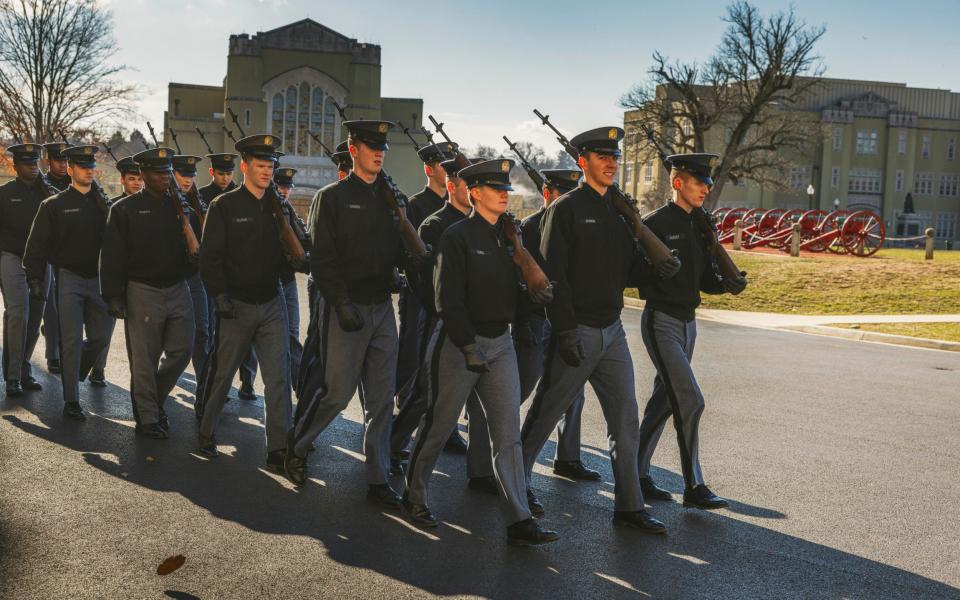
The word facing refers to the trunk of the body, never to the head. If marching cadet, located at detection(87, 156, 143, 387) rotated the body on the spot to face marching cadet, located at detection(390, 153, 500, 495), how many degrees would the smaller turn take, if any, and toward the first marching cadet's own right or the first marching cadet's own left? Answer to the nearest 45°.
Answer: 0° — they already face them

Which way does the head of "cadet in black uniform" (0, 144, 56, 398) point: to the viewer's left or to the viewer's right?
to the viewer's right

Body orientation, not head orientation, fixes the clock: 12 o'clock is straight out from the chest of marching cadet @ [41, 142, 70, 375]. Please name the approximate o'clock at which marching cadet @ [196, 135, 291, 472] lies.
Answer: marching cadet @ [196, 135, 291, 472] is roughly at 1 o'clock from marching cadet @ [41, 142, 70, 375].

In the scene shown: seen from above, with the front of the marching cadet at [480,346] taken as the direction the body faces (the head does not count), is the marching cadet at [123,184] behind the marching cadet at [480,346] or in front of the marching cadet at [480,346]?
behind

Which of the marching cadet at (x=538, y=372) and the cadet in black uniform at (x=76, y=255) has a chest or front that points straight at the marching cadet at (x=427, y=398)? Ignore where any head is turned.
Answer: the cadet in black uniform

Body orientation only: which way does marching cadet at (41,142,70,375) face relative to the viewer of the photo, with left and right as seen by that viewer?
facing the viewer and to the right of the viewer

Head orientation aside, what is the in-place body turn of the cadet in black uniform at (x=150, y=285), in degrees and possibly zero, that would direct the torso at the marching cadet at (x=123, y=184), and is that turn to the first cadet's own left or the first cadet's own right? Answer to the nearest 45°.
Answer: approximately 135° to the first cadet's own left

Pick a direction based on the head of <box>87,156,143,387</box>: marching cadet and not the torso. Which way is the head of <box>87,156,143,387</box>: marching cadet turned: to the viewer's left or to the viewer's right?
to the viewer's right

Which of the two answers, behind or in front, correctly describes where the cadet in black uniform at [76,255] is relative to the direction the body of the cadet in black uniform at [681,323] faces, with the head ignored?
behind

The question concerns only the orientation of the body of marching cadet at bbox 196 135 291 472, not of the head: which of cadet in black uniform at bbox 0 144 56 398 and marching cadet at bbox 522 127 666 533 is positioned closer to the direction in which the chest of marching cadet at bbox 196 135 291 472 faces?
the marching cadet
